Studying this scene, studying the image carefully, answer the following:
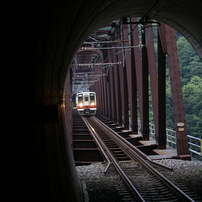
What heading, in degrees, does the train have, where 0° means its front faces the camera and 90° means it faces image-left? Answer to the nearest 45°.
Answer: approximately 0°
